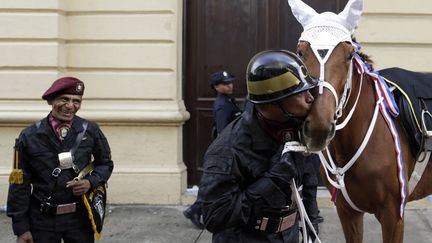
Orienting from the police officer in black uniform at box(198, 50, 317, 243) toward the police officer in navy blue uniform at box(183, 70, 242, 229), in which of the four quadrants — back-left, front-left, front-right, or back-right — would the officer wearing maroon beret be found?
front-left

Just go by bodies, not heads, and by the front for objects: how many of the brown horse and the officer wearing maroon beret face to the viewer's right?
0

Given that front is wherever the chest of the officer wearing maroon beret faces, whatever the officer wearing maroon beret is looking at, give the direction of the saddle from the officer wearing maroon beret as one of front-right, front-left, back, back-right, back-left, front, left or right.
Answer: left

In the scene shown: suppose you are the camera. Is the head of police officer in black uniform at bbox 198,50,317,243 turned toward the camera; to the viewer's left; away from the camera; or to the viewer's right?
to the viewer's right

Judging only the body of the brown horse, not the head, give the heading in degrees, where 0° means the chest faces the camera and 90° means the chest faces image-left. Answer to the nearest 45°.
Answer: approximately 45°

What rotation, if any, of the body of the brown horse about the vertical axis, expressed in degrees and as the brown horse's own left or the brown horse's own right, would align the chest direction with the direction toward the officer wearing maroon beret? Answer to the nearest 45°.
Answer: approximately 45° to the brown horse's own right

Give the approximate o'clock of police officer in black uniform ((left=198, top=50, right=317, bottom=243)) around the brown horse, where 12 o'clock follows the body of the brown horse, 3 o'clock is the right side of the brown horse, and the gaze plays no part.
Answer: The police officer in black uniform is roughly at 11 o'clock from the brown horse.

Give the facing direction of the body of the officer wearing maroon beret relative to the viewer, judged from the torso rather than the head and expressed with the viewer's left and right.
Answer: facing the viewer

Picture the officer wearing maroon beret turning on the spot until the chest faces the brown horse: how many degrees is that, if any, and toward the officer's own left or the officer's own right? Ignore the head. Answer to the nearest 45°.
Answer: approximately 90° to the officer's own left

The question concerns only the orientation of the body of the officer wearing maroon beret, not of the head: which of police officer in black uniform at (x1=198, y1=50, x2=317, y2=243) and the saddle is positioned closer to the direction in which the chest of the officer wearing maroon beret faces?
the police officer in black uniform

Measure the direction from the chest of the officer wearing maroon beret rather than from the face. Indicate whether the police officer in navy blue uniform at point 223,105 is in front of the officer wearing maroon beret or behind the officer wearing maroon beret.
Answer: behind

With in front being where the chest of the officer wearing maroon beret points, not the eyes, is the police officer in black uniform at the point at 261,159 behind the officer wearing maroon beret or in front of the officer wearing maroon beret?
in front
